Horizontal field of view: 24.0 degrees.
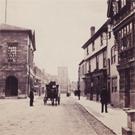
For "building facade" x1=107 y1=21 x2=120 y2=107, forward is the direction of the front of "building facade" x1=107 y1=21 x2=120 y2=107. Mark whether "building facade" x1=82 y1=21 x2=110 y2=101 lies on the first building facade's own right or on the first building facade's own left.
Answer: on the first building facade's own right

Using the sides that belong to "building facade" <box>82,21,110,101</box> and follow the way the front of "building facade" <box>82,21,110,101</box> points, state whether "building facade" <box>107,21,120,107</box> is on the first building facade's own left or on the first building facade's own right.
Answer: on the first building facade's own left
